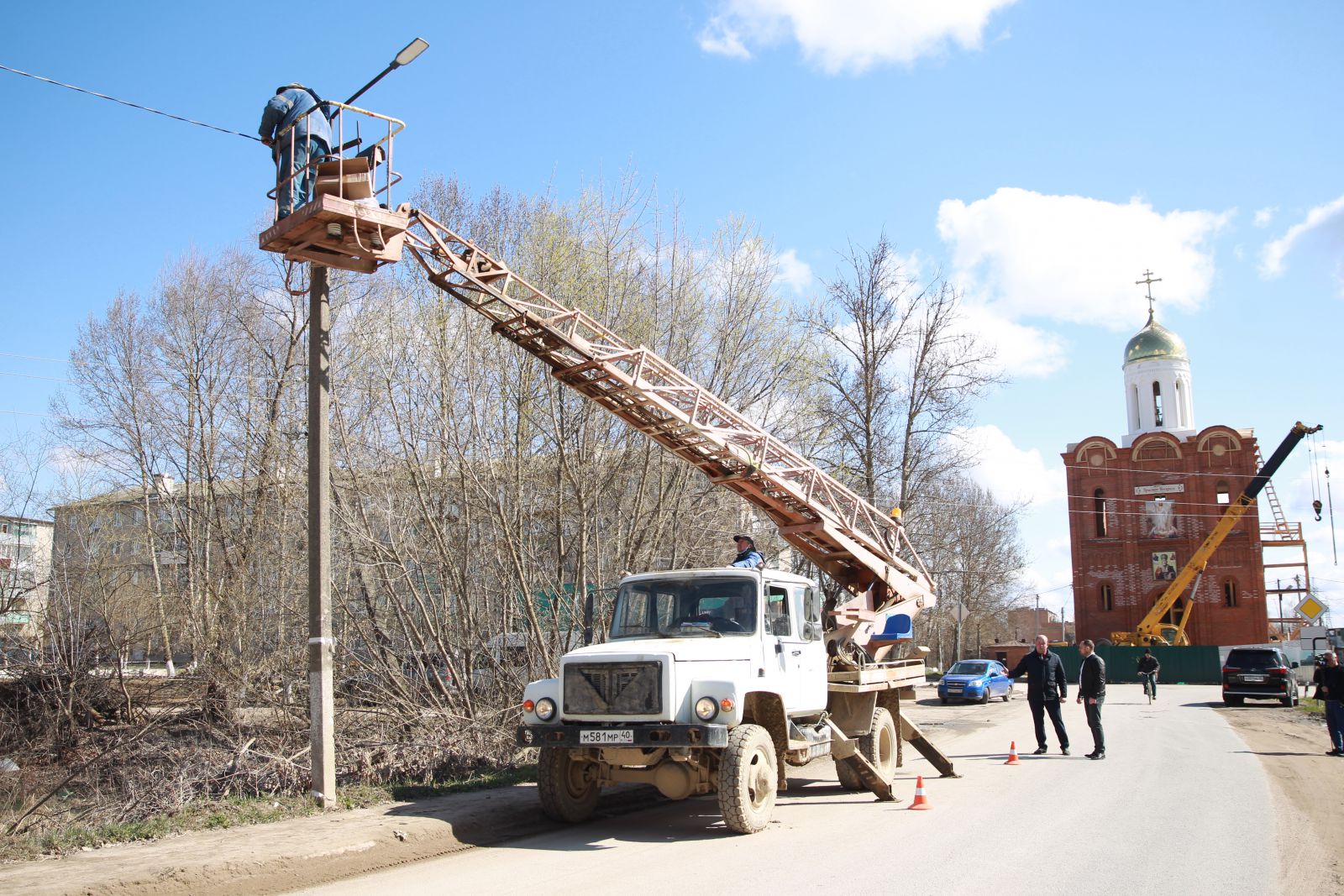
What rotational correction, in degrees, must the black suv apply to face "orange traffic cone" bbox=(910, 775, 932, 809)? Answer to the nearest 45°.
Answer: approximately 180°

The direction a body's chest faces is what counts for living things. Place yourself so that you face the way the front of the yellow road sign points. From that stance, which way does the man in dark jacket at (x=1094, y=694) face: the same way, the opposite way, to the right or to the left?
to the right

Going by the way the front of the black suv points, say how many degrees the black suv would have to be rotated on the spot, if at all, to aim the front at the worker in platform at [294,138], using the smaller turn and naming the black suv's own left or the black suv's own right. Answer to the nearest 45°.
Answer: approximately 180°

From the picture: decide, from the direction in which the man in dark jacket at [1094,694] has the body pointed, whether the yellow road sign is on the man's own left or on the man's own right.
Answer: on the man's own right

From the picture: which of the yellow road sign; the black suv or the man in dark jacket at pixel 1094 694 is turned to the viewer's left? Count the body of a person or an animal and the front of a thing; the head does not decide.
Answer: the man in dark jacket

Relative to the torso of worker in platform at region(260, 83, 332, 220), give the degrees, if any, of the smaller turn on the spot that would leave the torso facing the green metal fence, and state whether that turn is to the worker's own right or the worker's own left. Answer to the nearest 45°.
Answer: approximately 90° to the worker's own right

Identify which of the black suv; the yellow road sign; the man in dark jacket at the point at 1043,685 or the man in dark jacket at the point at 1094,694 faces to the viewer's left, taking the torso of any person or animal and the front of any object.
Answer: the man in dark jacket at the point at 1094,694

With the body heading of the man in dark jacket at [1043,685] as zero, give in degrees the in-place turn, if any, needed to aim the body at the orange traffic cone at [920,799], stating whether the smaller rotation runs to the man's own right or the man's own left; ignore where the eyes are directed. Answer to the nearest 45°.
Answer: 0° — they already face it

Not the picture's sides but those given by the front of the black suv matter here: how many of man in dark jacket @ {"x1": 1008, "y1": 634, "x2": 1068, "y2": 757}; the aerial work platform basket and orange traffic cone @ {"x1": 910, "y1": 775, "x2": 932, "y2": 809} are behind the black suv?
3

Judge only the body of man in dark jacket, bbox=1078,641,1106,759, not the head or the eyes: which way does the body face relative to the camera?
to the viewer's left
